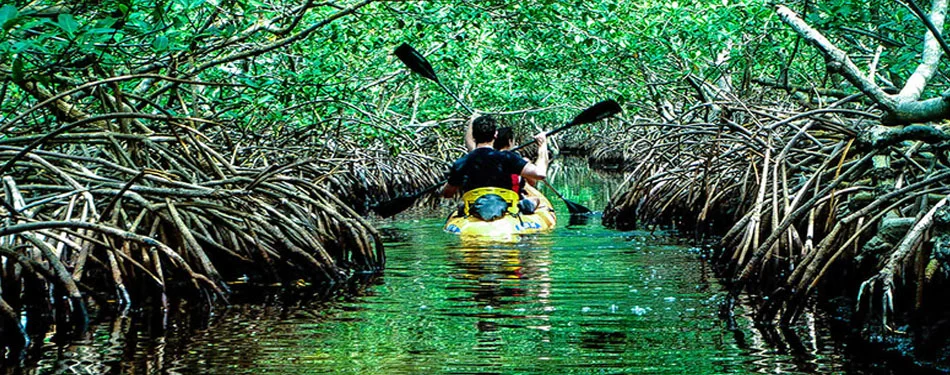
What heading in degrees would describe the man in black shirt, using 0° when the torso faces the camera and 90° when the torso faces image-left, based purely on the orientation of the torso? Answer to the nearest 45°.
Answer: approximately 180°

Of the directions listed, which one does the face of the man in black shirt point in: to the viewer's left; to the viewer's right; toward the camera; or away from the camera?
away from the camera
